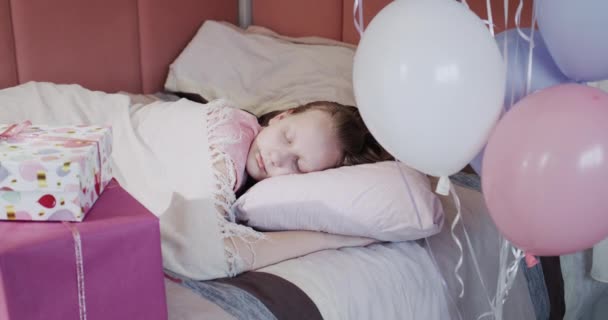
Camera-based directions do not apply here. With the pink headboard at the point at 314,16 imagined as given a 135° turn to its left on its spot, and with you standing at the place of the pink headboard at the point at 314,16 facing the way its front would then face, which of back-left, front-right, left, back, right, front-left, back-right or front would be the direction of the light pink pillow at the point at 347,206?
back-right

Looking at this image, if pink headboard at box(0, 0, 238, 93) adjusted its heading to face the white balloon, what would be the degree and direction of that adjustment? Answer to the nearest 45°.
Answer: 0° — it already faces it

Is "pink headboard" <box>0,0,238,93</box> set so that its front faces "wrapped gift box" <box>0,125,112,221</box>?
yes

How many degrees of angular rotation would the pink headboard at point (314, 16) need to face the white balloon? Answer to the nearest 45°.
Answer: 0° — it already faces it

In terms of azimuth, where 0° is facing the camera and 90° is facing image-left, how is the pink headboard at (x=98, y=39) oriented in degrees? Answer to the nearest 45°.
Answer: approximately 0°

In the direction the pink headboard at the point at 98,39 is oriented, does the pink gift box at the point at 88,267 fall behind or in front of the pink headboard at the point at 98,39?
in front
